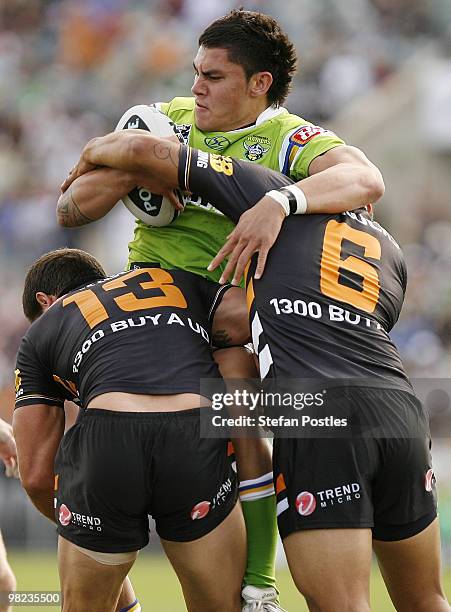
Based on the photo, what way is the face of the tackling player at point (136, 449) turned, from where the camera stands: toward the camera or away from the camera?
away from the camera

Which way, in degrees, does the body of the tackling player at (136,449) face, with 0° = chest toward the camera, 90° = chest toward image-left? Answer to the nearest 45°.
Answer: approximately 180°

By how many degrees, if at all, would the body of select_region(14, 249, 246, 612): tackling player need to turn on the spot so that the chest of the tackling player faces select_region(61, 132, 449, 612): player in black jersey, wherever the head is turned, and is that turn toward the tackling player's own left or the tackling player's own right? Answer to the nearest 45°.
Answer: approximately 90° to the tackling player's own right
